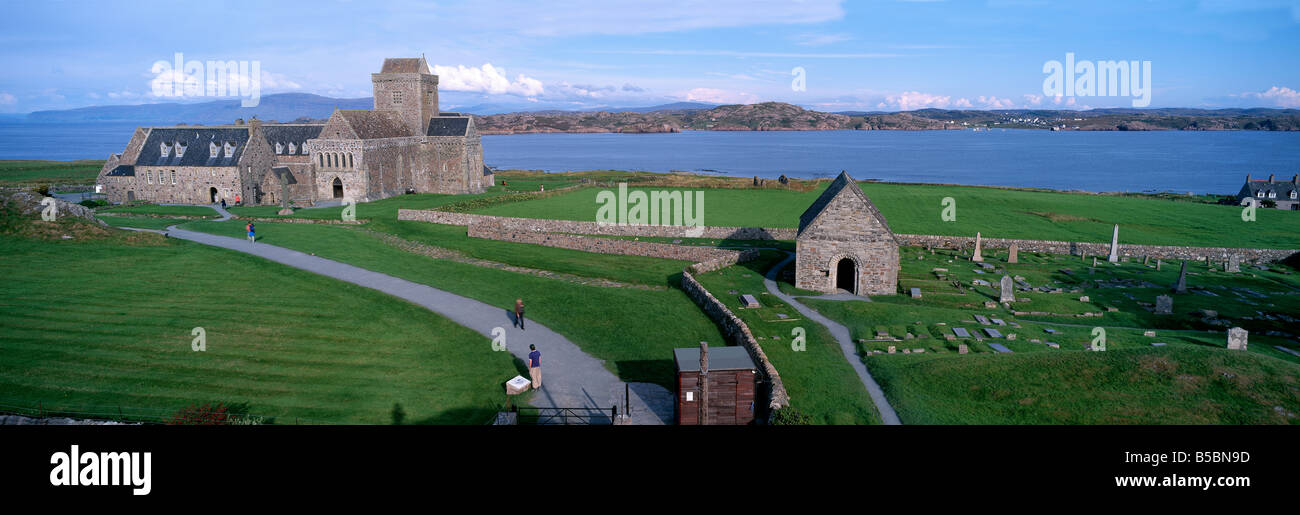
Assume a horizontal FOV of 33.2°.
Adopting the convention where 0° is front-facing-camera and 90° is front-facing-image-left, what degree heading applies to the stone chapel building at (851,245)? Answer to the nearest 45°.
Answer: approximately 0°

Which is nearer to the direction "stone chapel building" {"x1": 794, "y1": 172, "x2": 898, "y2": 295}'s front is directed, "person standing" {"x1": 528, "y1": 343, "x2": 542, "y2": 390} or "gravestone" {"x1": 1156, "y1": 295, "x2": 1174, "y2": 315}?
the person standing

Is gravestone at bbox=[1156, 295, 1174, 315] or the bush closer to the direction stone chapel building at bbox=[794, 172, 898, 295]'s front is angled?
the bush

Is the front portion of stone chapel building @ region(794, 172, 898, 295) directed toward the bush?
yes
